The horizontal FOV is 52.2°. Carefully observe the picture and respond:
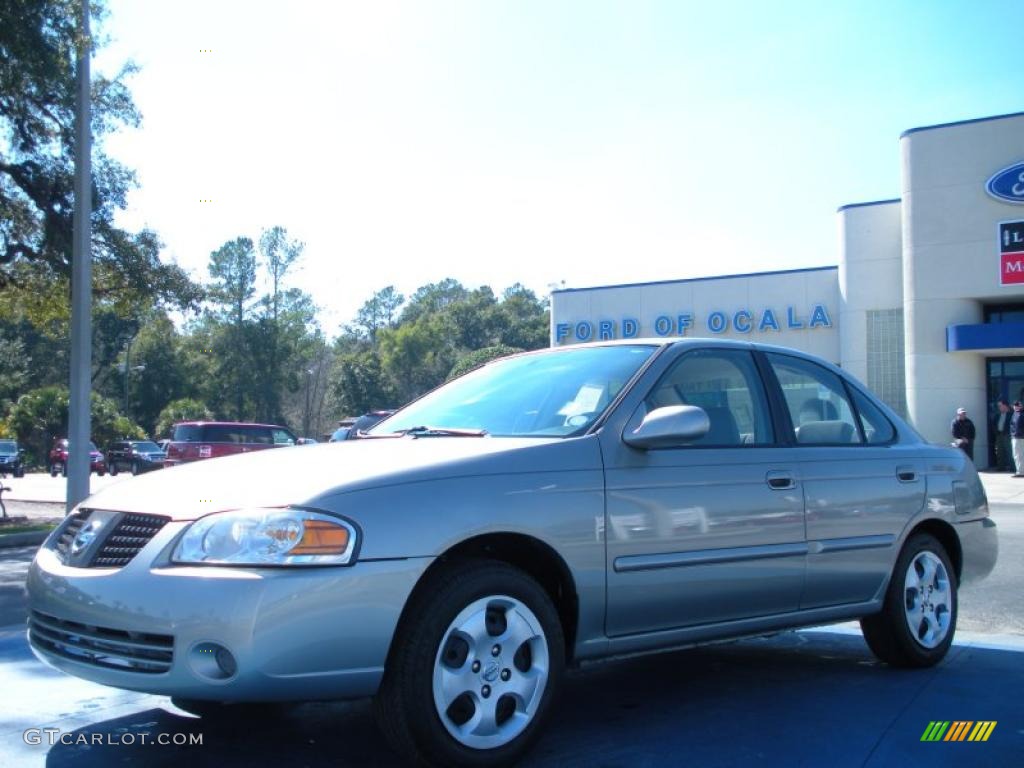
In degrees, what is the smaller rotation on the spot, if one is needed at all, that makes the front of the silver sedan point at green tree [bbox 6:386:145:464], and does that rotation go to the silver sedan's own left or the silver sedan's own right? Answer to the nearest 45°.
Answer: approximately 90° to the silver sedan's own right

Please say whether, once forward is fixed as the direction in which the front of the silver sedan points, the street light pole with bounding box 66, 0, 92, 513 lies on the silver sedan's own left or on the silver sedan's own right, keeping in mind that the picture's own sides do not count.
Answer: on the silver sedan's own right

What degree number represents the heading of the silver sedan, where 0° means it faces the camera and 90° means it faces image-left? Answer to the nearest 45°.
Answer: approximately 45°

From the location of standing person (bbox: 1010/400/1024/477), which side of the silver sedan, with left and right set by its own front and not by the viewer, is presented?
back

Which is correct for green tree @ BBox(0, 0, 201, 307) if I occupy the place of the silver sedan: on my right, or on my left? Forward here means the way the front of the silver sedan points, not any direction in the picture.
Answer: on my right

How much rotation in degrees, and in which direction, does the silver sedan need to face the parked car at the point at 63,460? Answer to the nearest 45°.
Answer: approximately 90° to its right

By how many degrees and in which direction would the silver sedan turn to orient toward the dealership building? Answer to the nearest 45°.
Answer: approximately 180°

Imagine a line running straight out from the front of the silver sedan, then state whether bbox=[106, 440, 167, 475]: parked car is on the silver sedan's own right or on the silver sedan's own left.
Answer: on the silver sedan's own right
